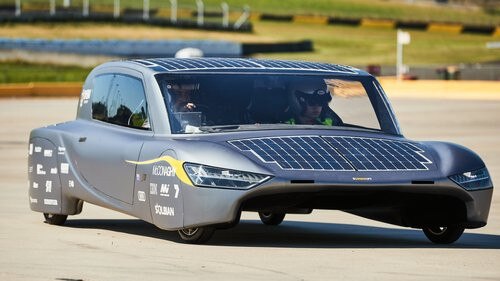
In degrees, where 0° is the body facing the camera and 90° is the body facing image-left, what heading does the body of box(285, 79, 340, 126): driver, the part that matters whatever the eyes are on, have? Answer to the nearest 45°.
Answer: approximately 315°

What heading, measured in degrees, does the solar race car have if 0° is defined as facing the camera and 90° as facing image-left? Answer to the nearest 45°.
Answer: approximately 315°

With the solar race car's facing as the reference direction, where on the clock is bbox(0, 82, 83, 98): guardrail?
The guardrail is roughly at 7 o'clock from the solar race car.
